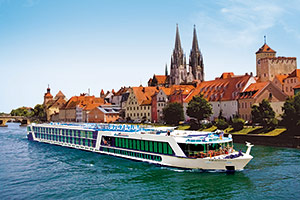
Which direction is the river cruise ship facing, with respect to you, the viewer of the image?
facing the viewer and to the right of the viewer
